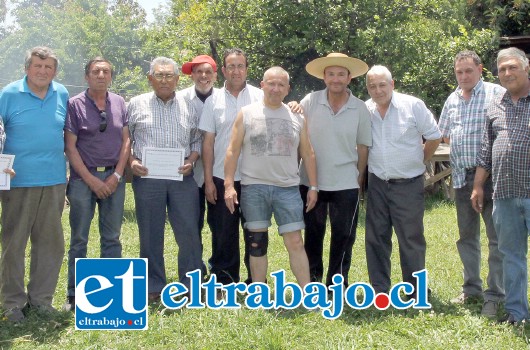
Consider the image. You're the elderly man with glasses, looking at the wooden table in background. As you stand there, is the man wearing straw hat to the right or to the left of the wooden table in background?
right

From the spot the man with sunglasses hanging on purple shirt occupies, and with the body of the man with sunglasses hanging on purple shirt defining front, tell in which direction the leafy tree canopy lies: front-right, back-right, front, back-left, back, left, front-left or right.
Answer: back-left

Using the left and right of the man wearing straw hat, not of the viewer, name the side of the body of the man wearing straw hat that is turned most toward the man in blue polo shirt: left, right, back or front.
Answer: right

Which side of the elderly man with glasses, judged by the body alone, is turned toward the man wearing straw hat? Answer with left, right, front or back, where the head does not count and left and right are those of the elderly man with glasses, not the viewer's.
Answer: left

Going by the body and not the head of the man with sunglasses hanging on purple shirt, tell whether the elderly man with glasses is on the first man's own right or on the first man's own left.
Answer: on the first man's own left

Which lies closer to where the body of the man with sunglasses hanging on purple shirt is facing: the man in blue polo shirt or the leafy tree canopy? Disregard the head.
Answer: the man in blue polo shirt

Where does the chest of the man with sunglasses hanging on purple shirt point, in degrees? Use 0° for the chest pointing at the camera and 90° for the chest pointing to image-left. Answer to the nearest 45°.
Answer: approximately 0°

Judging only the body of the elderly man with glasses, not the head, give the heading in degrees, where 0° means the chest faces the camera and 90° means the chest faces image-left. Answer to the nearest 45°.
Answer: approximately 0°

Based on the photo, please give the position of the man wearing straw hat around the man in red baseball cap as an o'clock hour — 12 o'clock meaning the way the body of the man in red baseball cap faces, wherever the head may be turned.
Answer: The man wearing straw hat is roughly at 10 o'clock from the man in red baseball cap.
